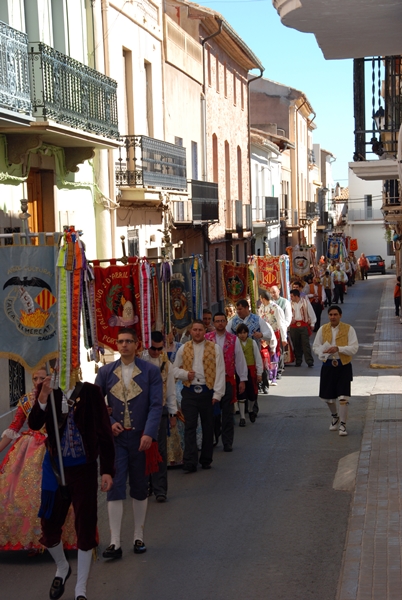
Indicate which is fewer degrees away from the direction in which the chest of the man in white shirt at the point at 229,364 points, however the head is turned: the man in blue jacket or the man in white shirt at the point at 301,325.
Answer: the man in blue jacket

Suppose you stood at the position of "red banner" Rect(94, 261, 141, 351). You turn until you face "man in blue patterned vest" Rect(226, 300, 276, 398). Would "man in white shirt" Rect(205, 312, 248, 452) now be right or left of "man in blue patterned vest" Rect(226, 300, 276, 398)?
right

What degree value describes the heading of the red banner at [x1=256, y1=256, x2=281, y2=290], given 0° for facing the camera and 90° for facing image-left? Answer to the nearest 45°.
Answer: approximately 0°

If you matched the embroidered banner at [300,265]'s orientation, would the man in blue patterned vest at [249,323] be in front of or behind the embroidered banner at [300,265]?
in front

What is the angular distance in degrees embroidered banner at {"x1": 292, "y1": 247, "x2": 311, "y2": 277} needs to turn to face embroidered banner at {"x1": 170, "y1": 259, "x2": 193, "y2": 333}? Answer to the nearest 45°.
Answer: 0° — it already faces it

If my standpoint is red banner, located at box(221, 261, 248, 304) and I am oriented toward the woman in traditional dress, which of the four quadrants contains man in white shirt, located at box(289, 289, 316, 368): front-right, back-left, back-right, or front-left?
back-left

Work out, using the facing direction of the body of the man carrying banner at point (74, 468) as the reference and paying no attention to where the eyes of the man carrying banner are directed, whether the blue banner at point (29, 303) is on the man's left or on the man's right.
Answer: on the man's right

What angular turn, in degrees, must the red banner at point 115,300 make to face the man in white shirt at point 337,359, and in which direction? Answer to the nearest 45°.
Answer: approximately 90° to its left

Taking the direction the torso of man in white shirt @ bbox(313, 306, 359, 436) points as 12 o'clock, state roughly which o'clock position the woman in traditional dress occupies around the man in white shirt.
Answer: The woman in traditional dress is roughly at 1 o'clock from the man in white shirt.
